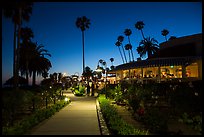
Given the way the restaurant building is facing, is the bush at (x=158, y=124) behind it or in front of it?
in front

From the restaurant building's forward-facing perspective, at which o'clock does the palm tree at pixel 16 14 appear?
The palm tree is roughly at 12 o'clock from the restaurant building.

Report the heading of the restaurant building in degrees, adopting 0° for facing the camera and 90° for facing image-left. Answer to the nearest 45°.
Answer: approximately 45°

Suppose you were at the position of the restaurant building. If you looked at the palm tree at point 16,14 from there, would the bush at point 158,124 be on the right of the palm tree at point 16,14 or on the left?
left

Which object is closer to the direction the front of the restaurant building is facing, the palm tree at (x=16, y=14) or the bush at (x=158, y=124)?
the palm tree

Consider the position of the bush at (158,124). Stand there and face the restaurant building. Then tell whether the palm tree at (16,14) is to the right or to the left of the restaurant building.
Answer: left
